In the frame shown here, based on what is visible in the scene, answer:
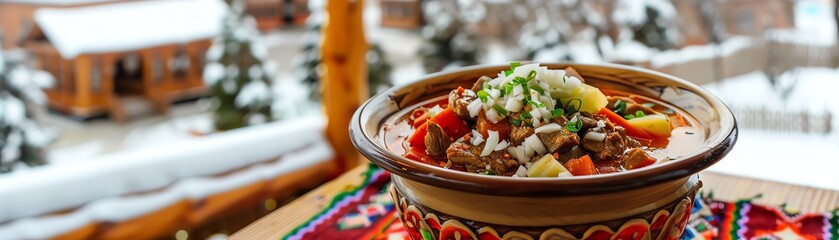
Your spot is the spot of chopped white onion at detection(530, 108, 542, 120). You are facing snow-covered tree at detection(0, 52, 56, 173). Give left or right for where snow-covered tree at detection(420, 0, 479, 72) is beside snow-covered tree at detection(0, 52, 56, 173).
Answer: right

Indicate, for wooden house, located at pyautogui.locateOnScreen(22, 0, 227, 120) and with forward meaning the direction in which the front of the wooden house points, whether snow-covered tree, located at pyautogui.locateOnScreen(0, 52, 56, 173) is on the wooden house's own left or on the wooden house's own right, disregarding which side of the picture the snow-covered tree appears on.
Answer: on the wooden house's own right

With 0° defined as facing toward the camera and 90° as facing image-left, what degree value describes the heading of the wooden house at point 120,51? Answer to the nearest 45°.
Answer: approximately 315°

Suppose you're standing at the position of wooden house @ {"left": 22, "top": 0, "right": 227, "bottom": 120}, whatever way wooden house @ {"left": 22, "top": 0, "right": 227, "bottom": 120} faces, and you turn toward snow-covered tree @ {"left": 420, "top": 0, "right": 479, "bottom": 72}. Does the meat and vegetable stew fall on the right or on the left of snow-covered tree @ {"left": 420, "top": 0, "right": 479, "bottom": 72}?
right
